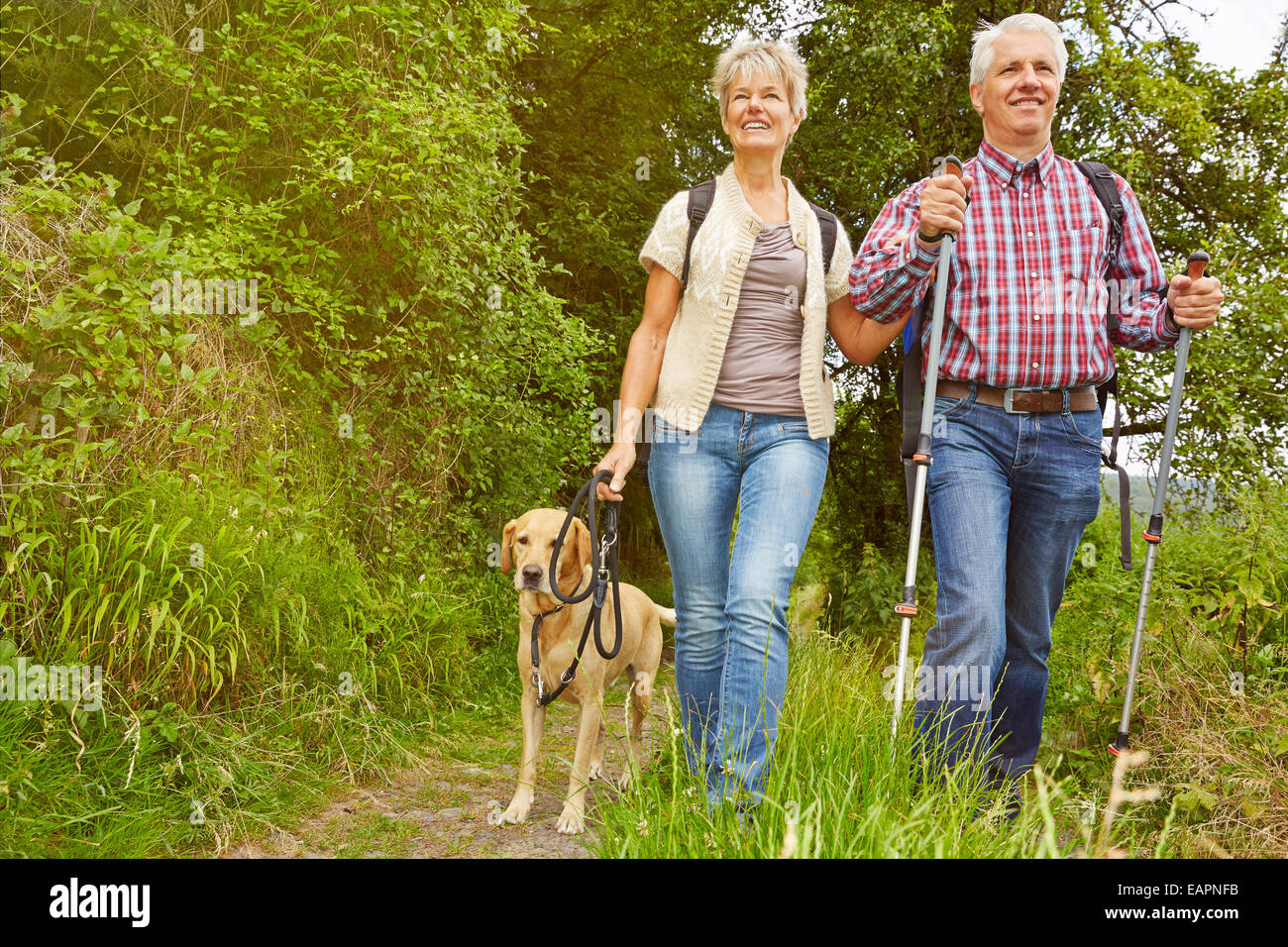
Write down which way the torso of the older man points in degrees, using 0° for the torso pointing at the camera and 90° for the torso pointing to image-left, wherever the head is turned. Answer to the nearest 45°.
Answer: approximately 0°

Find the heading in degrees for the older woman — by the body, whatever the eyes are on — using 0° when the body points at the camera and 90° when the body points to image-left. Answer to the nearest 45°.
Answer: approximately 0°

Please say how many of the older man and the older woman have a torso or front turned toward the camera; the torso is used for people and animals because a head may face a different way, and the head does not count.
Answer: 2

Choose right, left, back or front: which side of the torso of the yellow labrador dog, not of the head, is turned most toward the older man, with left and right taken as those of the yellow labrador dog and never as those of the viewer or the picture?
left
